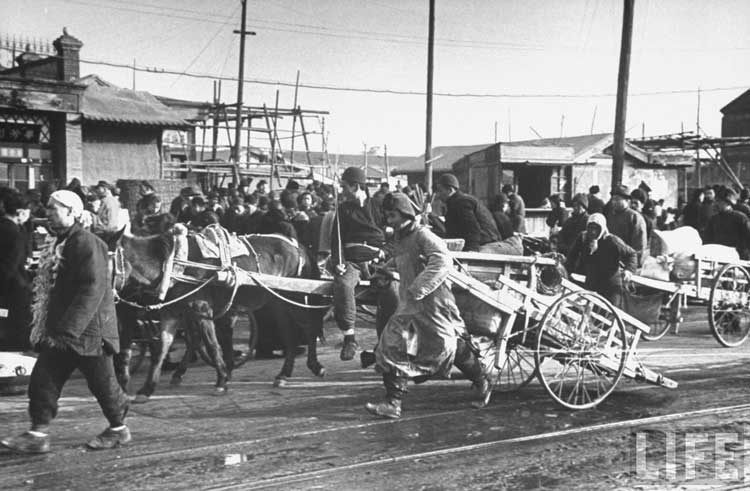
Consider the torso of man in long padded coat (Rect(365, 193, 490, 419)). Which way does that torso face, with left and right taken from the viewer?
facing to the left of the viewer

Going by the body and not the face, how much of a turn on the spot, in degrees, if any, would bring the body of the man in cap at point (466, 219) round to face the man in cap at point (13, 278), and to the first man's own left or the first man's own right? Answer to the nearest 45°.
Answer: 0° — they already face them

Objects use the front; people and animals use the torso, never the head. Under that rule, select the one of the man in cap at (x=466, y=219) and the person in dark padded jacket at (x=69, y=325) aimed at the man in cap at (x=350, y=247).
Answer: the man in cap at (x=466, y=219)

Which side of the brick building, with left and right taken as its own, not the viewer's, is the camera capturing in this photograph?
front

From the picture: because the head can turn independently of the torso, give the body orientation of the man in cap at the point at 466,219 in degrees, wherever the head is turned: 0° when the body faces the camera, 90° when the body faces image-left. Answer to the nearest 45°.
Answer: approximately 90°

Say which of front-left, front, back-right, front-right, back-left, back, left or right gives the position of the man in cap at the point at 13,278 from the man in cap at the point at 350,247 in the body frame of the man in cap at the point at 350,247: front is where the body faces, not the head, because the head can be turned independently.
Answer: front-right

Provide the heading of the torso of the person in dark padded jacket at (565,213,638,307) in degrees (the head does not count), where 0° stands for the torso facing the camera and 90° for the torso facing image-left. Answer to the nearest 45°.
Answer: approximately 45°

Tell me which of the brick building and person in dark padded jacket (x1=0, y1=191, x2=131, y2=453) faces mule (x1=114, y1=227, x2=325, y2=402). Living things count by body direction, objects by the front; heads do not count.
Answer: the brick building

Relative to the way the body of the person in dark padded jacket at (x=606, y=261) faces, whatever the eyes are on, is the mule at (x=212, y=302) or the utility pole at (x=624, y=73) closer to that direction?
the mule

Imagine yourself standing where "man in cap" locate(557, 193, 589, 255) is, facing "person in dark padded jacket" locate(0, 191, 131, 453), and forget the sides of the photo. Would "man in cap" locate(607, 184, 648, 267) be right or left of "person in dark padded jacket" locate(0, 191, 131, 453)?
left

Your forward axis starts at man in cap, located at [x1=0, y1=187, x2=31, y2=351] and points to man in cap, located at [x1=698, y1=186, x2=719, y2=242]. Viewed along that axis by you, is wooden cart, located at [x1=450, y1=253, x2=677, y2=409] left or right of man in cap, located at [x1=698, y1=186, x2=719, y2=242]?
right

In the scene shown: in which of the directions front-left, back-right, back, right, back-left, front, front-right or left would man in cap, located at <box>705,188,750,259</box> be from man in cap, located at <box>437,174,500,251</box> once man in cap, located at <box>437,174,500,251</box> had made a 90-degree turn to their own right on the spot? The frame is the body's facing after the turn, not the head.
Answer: front-right

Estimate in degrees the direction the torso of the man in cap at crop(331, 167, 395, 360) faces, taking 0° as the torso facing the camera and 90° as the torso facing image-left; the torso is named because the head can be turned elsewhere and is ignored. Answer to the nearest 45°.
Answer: approximately 45°

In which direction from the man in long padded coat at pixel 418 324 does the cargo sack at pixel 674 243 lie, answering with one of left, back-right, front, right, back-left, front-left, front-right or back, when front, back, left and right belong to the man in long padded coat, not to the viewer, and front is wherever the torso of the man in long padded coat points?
back-right

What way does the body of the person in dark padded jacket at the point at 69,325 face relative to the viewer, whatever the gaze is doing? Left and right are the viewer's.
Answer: facing to the left of the viewer
